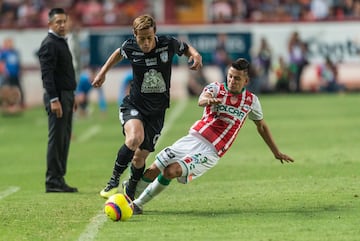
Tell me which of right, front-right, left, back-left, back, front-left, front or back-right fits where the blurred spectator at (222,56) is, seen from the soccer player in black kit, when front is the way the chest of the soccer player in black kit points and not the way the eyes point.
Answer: back

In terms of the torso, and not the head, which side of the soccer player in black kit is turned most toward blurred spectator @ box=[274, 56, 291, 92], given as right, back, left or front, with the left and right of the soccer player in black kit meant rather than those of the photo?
back

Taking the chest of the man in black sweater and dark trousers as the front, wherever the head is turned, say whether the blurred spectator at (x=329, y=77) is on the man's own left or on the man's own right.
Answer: on the man's own left

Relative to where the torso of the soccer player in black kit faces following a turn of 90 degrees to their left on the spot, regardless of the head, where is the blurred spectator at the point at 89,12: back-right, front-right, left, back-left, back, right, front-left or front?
left

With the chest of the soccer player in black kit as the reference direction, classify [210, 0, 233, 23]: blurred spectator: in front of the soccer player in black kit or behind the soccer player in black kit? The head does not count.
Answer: behind

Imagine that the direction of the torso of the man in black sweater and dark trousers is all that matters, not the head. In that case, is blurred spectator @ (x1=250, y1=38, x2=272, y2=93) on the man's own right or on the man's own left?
on the man's own left
